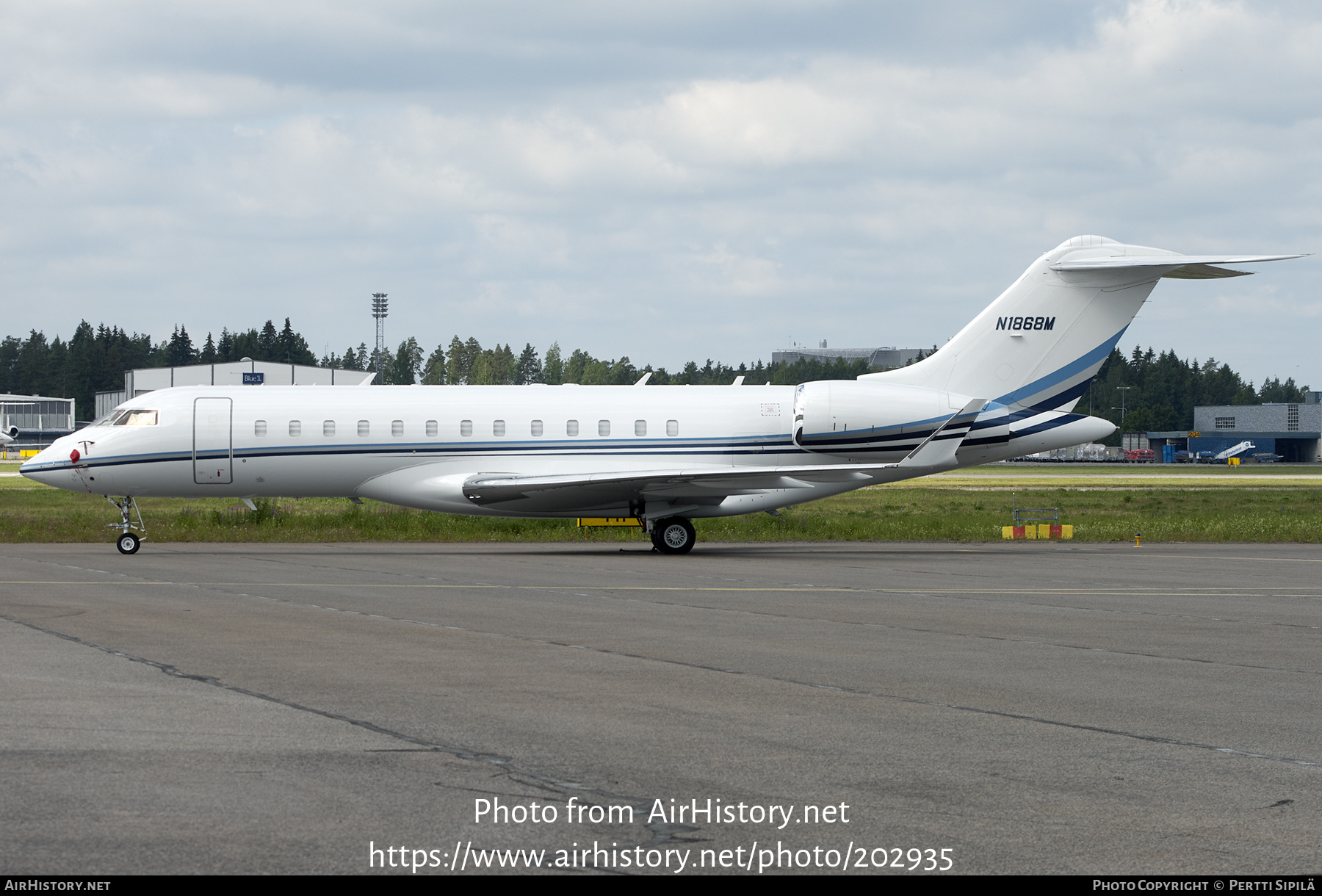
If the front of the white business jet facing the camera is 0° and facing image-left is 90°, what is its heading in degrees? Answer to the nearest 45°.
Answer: approximately 90°

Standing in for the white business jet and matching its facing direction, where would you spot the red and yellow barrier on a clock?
The red and yellow barrier is roughly at 5 o'clock from the white business jet.
